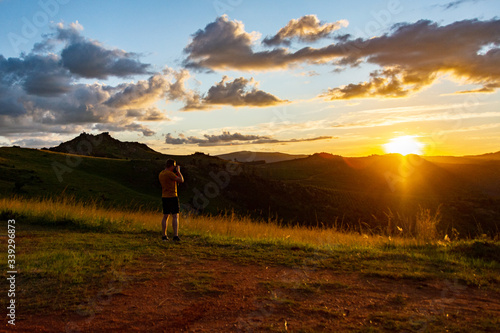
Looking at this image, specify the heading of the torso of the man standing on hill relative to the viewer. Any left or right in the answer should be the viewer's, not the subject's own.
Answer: facing away from the viewer and to the right of the viewer
